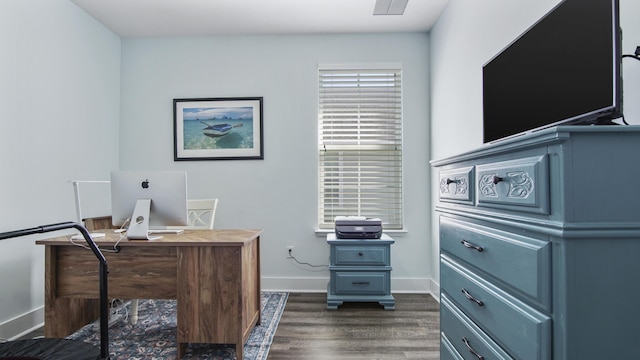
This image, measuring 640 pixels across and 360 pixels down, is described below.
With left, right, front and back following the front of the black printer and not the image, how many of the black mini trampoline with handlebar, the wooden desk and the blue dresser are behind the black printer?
0

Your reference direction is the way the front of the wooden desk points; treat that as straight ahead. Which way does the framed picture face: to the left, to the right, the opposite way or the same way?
the opposite way

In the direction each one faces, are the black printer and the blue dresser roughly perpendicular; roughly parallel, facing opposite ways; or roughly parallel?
roughly perpendicular

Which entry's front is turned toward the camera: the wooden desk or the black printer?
the black printer

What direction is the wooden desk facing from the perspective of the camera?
away from the camera

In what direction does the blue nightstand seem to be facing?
toward the camera

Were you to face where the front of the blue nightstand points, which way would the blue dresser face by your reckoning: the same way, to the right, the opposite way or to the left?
to the right

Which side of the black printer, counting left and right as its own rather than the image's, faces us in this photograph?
front

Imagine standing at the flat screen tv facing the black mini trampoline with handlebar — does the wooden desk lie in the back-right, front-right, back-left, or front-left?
front-right

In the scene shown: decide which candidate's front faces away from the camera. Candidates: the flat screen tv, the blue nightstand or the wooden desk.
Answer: the wooden desk

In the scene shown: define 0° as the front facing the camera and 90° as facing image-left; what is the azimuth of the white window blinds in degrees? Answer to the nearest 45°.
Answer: approximately 0°

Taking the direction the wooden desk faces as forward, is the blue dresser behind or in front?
behind

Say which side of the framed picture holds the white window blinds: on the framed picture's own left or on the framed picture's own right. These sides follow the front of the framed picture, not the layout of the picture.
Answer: on the framed picture's own left

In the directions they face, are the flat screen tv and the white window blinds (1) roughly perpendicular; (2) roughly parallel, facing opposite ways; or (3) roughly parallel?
roughly perpendicular

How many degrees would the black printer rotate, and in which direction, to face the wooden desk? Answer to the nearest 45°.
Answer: approximately 45° to its right

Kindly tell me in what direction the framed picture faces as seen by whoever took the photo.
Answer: facing the viewer

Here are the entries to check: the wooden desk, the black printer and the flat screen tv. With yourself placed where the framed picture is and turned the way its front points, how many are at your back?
0

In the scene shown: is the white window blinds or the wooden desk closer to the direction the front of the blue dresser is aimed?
the wooden desk
